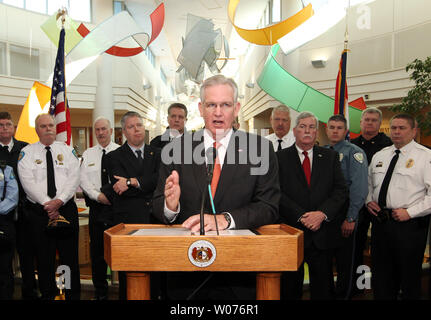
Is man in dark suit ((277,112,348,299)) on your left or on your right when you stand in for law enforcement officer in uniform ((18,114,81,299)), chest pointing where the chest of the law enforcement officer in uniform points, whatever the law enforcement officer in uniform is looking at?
on your left

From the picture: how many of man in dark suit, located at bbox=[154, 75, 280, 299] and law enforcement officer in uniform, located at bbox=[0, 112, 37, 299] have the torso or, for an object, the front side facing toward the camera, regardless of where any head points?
2

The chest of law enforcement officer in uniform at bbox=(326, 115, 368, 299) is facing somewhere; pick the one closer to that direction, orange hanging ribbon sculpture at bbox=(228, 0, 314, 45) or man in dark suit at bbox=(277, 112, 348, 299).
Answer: the man in dark suit

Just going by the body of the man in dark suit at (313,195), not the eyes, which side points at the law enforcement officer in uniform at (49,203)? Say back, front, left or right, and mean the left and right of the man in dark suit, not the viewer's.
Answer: right

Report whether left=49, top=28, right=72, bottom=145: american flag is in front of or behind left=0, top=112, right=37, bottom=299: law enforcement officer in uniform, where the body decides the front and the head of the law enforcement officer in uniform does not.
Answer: behind
